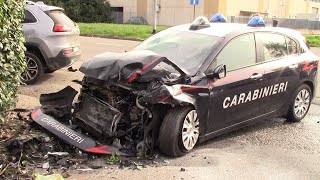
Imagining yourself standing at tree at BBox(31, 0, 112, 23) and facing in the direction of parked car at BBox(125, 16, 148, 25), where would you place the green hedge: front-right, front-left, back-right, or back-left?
back-right

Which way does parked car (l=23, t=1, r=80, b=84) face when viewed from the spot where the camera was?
facing away from the viewer and to the left of the viewer

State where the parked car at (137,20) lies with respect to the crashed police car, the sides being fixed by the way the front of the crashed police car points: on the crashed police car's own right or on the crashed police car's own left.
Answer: on the crashed police car's own right

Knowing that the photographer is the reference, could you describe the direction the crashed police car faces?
facing the viewer and to the left of the viewer

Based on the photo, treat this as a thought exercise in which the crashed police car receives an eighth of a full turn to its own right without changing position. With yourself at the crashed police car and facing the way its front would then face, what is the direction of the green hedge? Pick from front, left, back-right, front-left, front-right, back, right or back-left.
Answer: front

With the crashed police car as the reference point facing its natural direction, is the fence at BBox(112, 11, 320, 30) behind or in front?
behind

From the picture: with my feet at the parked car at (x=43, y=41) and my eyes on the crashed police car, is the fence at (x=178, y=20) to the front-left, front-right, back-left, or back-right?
back-left

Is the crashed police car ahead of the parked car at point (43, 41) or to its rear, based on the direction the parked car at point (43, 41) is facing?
to the rear

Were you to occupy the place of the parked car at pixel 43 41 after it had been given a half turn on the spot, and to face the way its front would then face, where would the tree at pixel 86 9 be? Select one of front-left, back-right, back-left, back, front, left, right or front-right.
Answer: back-left

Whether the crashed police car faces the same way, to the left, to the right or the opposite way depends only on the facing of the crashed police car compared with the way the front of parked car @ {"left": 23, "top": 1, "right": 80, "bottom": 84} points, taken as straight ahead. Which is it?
to the left
